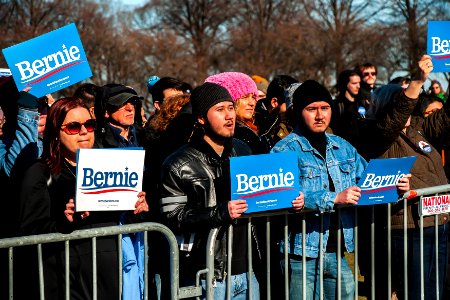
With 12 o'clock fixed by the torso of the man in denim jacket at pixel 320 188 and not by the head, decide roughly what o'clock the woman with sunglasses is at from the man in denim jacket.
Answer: The woman with sunglasses is roughly at 2 o'clock from the man in denim jacket.

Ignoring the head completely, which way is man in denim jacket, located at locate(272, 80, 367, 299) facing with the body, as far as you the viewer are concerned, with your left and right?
facing the viewer

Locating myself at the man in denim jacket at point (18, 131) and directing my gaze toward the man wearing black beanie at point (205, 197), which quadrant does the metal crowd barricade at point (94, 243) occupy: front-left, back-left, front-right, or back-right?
front-right

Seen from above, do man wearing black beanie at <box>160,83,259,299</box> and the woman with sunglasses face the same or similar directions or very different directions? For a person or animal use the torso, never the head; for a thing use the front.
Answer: same or similar directions

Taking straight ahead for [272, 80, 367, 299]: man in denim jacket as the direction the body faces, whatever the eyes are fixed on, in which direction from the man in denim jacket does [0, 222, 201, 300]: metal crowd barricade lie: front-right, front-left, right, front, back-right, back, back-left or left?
front-right

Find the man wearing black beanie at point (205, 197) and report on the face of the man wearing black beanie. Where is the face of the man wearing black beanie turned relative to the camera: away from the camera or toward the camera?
toward the camera

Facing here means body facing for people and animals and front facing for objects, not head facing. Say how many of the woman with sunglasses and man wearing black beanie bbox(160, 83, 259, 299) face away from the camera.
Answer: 0

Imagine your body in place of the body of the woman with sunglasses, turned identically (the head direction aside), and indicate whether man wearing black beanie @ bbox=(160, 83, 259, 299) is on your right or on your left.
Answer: on your left

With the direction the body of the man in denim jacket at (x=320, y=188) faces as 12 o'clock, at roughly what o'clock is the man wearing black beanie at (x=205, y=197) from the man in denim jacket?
The man wearing black beanie is roughly at 2 o'clock from the man in denim jacket.

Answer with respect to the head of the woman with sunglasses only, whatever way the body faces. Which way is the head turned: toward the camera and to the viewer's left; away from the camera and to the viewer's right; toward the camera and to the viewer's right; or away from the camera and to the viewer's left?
toward the camera and to the viewer's right

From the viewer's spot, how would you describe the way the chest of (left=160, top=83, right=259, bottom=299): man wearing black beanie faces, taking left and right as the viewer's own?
facing the viewer and to the right of the viewer

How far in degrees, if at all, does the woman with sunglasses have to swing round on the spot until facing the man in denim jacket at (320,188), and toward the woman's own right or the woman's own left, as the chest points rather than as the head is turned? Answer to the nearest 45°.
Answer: approximately 45° to the woman's own left
